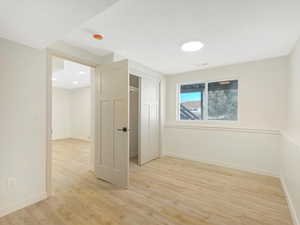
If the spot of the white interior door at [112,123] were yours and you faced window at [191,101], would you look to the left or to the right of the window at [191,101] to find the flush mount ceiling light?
right

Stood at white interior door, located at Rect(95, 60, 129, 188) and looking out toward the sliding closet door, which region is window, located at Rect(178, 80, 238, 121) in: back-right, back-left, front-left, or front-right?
front-right

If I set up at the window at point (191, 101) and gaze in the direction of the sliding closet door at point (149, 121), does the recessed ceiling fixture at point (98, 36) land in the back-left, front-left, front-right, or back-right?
front-left

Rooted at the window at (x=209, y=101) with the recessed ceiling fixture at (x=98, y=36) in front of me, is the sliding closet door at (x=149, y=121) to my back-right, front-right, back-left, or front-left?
front-right

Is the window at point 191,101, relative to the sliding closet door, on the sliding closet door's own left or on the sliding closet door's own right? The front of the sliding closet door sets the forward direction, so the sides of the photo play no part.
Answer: on the sliding closet door's own left

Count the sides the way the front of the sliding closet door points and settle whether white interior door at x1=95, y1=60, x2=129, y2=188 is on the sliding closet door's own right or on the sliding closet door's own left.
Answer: on the sliding closet door's own right

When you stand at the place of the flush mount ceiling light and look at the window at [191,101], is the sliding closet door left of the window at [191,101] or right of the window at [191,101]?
left

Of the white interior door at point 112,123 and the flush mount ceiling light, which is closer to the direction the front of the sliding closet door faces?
the flush mount ceiling light

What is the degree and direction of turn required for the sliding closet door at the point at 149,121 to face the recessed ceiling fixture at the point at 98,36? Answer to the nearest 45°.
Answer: approximately 90° to its right

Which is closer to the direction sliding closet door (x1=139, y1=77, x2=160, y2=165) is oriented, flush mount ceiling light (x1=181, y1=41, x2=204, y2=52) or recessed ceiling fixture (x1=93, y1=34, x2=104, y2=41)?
the flush mount ceiling light

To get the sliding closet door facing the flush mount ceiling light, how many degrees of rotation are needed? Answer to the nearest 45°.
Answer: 0° — it already faces it
